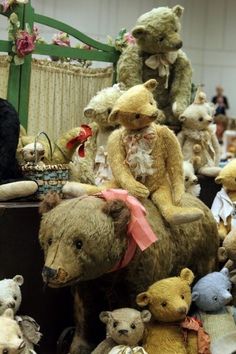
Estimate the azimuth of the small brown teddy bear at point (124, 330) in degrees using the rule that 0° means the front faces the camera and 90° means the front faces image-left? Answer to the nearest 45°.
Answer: approximately 0°

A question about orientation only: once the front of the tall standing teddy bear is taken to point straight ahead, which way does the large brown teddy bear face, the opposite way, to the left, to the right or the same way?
to the right

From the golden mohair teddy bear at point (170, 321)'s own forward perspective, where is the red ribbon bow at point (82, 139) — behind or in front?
behind

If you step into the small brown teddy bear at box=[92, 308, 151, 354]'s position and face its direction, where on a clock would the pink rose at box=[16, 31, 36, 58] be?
The pink rose is roughly at 5 o'clock from the small brown teddy bear.

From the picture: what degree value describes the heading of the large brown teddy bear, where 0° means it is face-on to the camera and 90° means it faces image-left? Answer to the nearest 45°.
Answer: approximately 45°

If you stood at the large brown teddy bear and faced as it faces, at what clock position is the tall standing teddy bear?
The tall standing teddy bear is roughly at 5 o'clock from the large brown teddy bear.

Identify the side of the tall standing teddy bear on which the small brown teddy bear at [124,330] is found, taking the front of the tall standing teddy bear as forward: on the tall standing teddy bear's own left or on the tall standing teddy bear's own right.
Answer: on the tall standing teddy bear's own right

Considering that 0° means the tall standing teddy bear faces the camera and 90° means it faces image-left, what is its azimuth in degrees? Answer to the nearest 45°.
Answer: approximately 315°

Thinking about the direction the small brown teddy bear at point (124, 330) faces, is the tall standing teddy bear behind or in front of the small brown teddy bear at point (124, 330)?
behind
